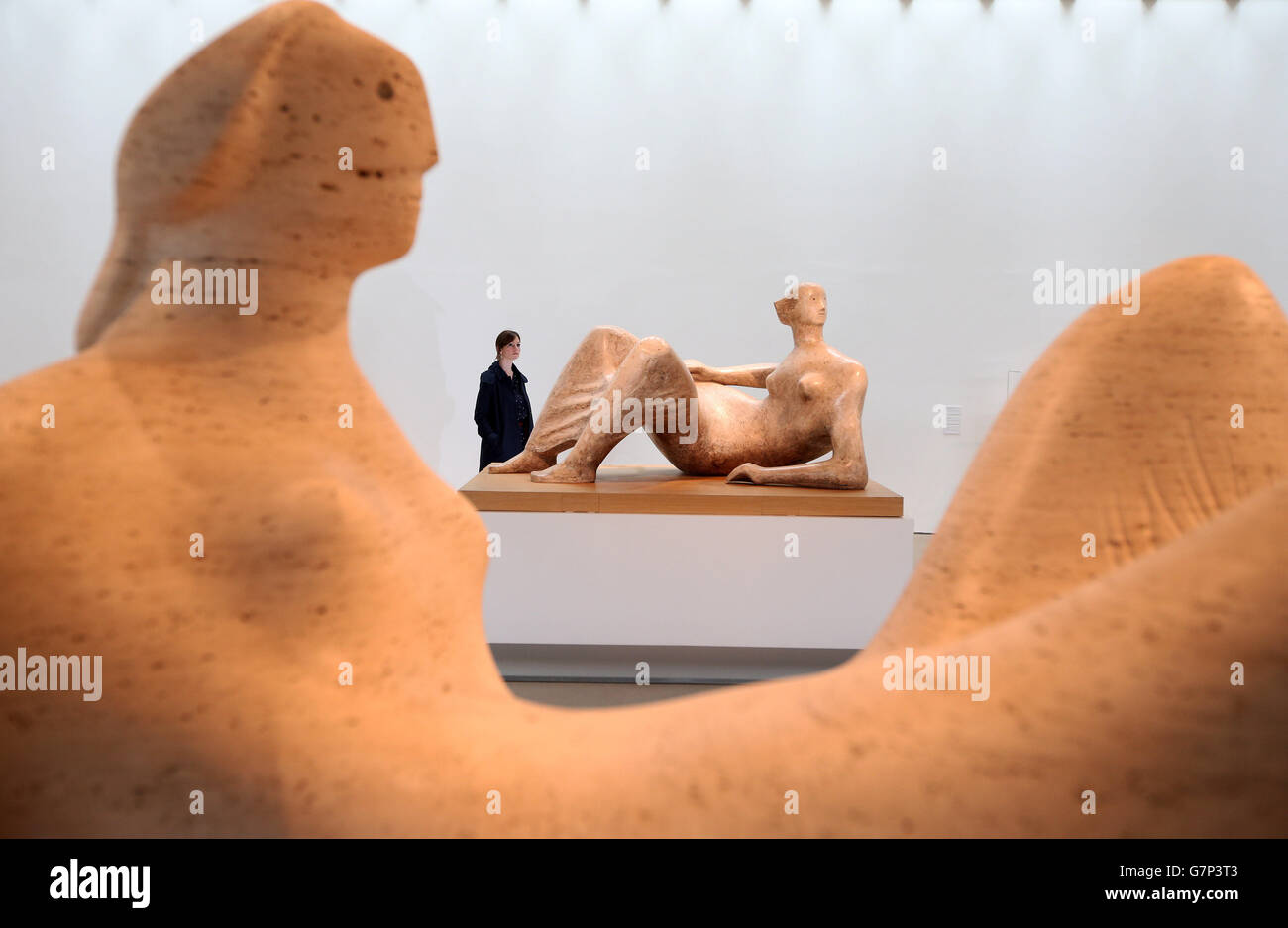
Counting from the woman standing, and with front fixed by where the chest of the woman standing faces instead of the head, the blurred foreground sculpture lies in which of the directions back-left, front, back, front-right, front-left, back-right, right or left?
front-right

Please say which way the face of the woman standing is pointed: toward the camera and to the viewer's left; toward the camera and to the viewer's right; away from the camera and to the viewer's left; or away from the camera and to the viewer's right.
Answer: toward the camera and to the viewer's right

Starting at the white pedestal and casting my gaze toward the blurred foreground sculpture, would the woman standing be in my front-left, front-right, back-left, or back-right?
back-right

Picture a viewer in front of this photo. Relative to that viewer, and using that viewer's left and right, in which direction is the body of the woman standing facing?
facing the viewer and to the right of the viewer

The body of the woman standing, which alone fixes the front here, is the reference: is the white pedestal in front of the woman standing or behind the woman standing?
in front

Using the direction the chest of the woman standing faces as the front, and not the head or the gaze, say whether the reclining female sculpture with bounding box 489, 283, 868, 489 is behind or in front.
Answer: in front
